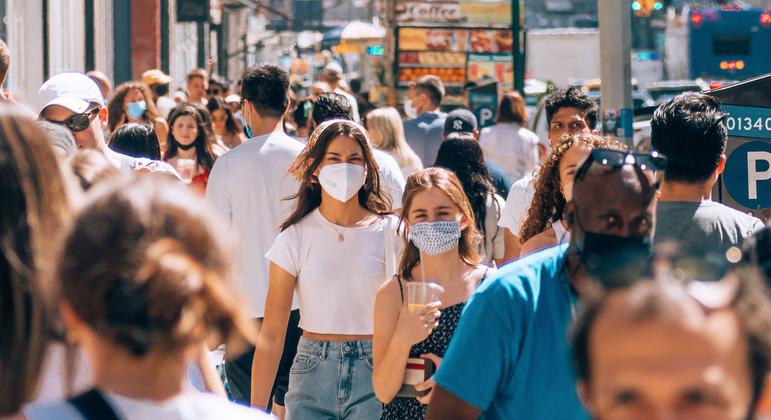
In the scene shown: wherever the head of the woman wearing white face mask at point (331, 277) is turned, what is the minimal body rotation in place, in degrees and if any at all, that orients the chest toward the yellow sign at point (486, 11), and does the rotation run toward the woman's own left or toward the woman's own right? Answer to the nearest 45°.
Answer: approximately 180°

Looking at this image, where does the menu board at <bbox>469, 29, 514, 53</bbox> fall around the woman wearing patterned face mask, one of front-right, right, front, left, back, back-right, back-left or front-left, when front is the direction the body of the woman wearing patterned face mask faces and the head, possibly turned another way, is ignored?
back

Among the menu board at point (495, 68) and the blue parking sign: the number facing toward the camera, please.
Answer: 2

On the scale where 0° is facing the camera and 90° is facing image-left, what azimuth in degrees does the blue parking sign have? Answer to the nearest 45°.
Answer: approximately 0°

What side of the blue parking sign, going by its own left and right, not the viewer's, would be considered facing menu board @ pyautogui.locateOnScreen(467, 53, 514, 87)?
back
